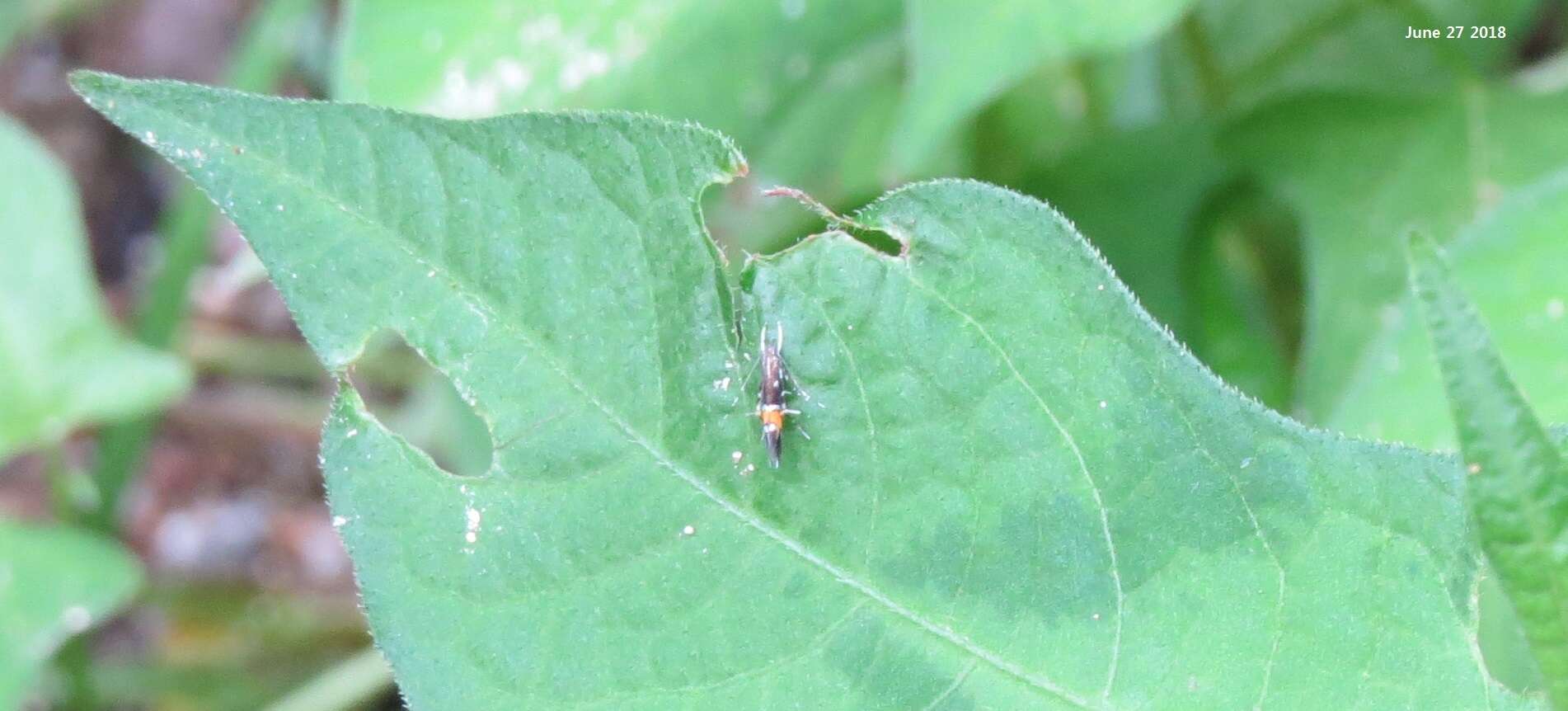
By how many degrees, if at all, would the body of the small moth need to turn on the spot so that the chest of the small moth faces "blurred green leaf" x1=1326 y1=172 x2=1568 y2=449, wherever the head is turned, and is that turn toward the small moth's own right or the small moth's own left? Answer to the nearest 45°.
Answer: approximately 45° to the small moth's own right

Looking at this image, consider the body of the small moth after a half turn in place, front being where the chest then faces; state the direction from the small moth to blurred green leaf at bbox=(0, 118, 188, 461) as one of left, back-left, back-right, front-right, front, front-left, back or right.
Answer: back-right

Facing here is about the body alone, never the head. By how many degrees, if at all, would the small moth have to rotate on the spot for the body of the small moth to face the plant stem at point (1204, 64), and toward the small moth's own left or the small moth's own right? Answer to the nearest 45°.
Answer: approximately 45° to the small moth's own right

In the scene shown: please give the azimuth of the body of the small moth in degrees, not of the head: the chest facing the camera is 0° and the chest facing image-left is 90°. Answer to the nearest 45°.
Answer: approximately 180°

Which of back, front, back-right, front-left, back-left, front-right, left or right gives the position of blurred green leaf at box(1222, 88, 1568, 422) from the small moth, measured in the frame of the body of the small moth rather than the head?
front-right
